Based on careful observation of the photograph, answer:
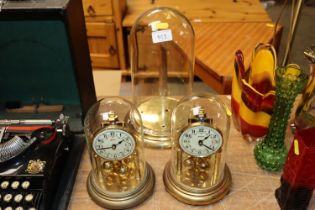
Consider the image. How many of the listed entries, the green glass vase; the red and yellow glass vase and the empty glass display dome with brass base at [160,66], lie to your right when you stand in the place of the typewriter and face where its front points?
0

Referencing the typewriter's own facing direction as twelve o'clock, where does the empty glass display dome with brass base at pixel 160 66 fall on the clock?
The empty glass display dome with brass base is roughly at 8 o'clock from the typewriter.

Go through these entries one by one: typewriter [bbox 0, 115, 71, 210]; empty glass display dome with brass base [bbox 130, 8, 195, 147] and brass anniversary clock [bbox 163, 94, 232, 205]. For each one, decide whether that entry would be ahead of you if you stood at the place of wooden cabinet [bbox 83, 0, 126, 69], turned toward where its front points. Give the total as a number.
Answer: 3

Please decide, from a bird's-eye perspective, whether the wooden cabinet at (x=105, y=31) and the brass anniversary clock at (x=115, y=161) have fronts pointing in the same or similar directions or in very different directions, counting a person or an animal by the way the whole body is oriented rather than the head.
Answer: same or similar directions

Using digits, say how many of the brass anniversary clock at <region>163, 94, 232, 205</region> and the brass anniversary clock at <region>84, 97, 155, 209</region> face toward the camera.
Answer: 2

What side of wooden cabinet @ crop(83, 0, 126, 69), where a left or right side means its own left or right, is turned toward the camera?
front

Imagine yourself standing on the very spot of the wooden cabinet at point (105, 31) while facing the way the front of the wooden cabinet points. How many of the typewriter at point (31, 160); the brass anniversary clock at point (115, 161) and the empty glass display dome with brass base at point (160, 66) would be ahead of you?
3

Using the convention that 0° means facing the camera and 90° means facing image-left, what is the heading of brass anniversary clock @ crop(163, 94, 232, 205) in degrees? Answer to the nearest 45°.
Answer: approximately 0°

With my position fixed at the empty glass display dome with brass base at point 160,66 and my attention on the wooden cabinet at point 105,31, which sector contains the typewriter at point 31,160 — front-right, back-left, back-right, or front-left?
back-left

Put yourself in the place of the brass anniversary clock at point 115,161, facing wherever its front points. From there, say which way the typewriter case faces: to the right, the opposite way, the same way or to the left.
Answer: the same way

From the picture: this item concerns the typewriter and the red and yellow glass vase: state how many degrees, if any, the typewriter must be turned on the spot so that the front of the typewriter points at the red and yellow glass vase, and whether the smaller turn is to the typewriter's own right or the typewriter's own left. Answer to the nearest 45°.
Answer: approximately 90° to the typewriter's own left

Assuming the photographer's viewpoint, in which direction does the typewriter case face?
facing the viewer

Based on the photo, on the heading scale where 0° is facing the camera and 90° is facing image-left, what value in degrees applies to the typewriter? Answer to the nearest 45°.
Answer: approximately 0°
